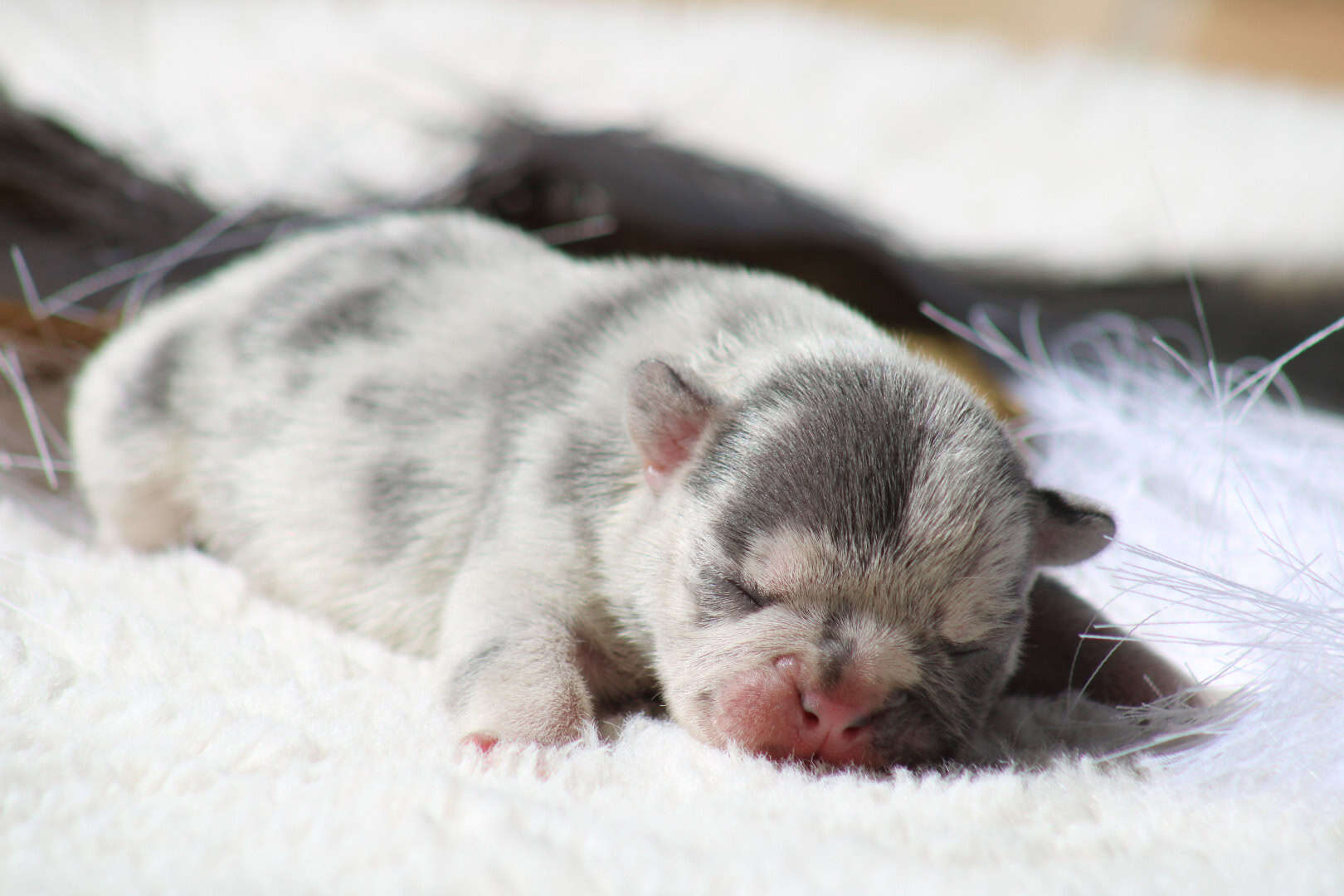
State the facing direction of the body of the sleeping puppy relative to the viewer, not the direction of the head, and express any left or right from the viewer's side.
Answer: facing the viewer and to the right of the viewer
